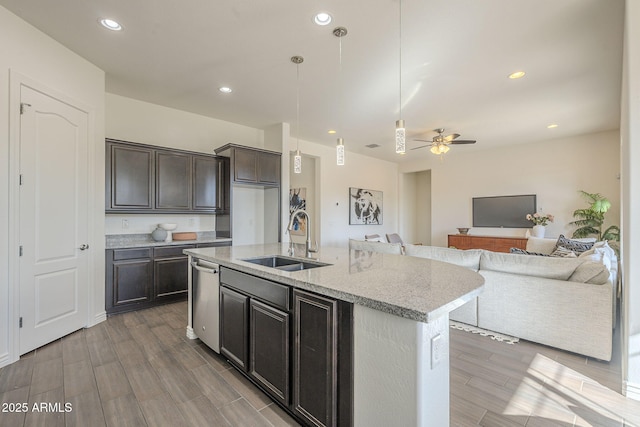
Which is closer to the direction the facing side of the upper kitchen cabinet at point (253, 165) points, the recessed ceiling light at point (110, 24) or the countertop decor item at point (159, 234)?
the recessed ceiling light

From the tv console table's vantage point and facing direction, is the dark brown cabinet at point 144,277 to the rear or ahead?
ahead

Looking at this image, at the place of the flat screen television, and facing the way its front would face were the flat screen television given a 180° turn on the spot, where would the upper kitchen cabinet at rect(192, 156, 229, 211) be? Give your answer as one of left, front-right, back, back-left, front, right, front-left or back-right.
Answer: back-left

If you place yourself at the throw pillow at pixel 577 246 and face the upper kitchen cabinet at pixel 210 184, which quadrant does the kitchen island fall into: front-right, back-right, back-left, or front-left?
front-left

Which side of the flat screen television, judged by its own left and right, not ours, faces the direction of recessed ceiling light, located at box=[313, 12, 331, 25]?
front

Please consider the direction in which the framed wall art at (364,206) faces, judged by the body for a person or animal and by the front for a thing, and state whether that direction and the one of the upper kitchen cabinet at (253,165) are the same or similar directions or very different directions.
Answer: same or similar directions

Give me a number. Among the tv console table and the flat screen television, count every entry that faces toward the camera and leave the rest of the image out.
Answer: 2

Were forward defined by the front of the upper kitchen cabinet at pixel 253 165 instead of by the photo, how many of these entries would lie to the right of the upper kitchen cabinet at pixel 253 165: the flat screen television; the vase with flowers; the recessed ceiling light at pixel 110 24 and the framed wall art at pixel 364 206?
1

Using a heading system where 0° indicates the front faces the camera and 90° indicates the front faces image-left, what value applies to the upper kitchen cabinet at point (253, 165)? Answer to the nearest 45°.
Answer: approximately 315°

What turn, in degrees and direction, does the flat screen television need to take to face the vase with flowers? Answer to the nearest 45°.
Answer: approximately 45° to its left

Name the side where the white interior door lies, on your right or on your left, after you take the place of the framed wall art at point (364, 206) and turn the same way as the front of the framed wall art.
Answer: on your right

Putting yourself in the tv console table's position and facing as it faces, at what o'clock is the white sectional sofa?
The white sectional sofa is roughly at 12 o'clock from the tv console table.

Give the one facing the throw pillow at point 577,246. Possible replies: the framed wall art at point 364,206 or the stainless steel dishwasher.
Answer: the framed wall art

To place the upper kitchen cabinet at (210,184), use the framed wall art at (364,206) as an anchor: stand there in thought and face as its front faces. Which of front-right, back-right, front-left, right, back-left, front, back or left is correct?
right

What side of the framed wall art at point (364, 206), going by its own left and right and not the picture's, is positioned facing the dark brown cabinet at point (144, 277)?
right

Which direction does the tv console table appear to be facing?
toward the camera

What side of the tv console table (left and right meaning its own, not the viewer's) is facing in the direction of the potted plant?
left

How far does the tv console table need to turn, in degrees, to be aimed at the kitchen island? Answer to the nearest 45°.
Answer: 0° — it already faces it

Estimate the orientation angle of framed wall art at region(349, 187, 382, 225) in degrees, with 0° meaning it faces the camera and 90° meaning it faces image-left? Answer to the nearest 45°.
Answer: approximately 315°
